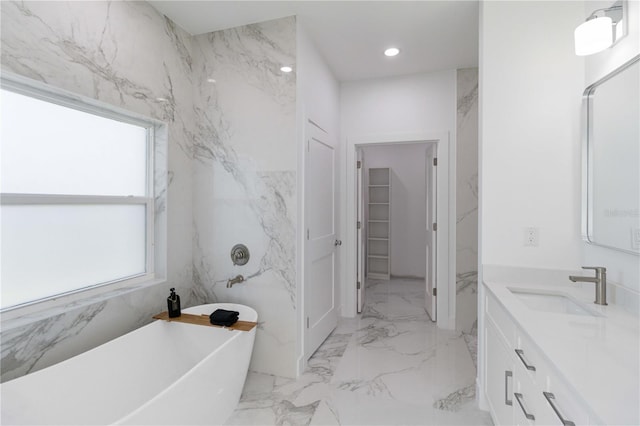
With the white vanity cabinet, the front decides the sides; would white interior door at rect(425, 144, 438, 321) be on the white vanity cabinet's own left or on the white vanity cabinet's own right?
on the white vanity cabinet's own right

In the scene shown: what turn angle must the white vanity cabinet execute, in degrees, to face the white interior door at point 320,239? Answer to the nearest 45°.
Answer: approximately 45° to its right

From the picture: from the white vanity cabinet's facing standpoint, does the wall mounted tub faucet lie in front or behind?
in front

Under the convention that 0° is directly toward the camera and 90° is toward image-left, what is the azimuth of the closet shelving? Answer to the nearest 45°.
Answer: approximately 0°

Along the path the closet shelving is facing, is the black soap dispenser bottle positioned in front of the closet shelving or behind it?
in front

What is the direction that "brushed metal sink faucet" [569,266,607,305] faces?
to the viewer's left

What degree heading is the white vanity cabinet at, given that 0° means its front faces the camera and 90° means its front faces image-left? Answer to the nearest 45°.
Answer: approximately 90°

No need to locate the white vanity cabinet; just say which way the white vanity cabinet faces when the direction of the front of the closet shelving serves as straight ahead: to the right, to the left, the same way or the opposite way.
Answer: to the right

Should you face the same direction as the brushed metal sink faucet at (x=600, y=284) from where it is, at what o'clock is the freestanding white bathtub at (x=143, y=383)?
The freestanding white bathtub is roughly at 11 o'clock from the brushed metal sink faucet.

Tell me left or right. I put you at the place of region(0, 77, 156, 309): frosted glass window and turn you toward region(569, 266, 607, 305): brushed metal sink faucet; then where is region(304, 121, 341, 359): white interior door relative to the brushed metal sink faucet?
left
